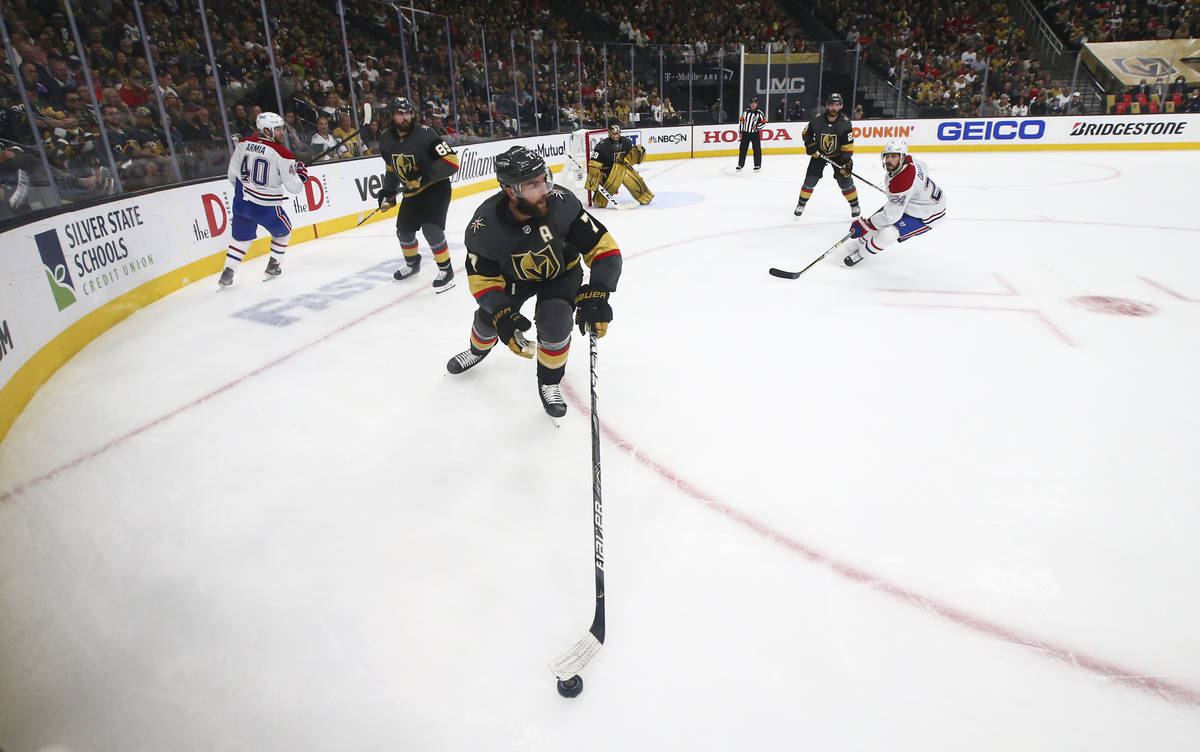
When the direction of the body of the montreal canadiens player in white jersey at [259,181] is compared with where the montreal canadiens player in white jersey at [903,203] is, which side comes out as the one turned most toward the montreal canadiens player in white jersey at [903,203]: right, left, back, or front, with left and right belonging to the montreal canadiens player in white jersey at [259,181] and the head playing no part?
right

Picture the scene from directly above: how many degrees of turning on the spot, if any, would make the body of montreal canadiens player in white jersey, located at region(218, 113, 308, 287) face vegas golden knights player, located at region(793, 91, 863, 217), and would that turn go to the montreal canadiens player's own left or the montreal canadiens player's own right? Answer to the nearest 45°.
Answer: approximately 45° to the montreal canadiens player's own right

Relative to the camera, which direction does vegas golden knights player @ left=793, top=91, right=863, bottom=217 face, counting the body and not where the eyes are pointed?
toward the camera

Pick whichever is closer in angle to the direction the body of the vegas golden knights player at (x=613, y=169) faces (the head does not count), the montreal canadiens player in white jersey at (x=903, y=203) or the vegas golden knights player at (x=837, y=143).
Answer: the montreal canadiens player in white jersey

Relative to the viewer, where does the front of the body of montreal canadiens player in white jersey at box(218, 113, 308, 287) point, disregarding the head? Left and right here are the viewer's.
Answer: facing away from the viewer and to the right of the viewer

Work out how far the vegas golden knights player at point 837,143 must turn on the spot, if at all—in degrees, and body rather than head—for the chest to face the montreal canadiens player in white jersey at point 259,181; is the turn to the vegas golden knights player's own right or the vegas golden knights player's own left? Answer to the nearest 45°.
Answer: approximately 45° to the vegas golden knights player's own right

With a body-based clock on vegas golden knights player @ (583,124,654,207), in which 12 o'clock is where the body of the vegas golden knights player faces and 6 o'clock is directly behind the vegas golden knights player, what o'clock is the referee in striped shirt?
The referee in striped shirt is roughly at 7 o'clock from the vegas golden knights player.

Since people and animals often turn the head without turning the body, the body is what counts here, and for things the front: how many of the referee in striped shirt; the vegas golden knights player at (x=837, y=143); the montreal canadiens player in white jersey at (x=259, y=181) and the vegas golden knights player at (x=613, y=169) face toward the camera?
3

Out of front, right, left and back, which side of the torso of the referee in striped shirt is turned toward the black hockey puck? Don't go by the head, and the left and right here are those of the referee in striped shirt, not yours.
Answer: front

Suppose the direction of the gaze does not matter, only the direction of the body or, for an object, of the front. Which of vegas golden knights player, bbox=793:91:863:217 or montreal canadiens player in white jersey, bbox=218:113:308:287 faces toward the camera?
the vegas golden knights player

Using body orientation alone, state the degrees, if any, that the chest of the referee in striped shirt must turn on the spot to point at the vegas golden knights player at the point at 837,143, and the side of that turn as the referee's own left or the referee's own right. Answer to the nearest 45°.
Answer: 0° — they already face them

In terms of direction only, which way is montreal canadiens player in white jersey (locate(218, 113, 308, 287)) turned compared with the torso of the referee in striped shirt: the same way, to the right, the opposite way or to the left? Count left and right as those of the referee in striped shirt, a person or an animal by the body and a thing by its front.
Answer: the opposite way

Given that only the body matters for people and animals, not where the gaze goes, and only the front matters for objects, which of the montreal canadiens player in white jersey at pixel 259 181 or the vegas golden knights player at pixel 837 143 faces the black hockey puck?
the vegas golden knights player

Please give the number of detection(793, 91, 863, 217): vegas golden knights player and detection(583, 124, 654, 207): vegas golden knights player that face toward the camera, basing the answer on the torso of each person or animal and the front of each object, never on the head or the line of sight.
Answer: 2

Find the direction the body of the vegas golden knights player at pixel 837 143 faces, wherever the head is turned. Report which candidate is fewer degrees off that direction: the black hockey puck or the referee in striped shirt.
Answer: the black hockey puck

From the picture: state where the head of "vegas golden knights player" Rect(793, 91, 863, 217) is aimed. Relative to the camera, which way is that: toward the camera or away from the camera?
toward the camera

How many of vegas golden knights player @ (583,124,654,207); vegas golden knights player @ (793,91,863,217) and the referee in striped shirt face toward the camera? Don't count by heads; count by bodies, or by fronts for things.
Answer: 3

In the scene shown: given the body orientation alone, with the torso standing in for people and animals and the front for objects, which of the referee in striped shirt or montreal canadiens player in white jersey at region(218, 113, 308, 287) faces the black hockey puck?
the referee in striped shirt

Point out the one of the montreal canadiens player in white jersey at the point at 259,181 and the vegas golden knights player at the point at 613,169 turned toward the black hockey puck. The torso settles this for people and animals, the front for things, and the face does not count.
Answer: the vegas golden knights player

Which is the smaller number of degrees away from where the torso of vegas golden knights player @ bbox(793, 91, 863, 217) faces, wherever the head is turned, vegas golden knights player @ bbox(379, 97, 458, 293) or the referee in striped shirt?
the vegas golden knights player

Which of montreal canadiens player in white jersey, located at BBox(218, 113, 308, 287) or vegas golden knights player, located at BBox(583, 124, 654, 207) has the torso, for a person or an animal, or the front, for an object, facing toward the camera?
the vegas golden knights player

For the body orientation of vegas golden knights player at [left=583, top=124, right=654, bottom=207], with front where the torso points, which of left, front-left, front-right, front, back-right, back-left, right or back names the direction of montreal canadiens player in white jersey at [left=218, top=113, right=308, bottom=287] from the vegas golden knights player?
front-right

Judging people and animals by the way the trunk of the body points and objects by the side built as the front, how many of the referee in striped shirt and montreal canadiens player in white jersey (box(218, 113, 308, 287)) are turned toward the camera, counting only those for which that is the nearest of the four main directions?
1

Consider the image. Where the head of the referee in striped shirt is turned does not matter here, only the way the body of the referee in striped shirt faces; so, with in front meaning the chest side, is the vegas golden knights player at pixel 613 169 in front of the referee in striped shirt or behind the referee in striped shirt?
in front
